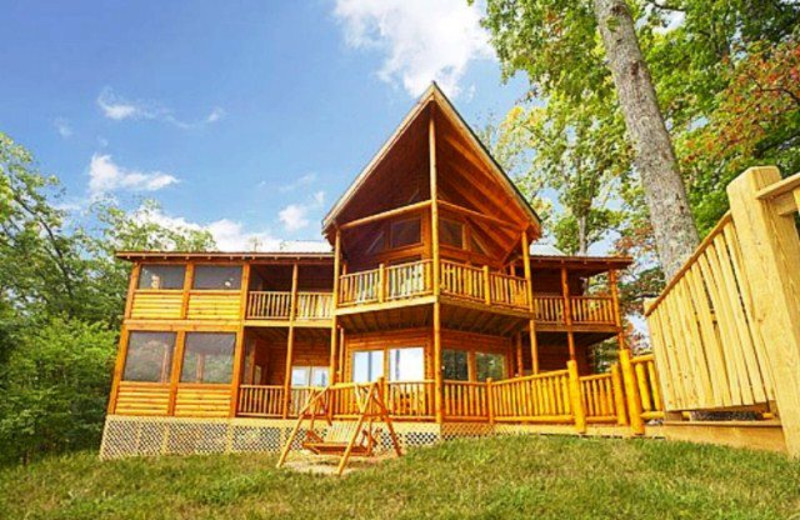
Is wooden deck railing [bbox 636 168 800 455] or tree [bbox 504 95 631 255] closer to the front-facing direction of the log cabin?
the wooden deck railing

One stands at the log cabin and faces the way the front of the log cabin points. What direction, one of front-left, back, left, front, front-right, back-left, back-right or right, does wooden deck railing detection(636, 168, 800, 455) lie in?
front

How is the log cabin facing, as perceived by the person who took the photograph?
facing the viewer

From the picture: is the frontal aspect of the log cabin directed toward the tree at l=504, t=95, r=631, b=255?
no

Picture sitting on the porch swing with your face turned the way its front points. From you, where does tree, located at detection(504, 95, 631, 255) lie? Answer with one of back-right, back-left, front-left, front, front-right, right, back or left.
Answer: back

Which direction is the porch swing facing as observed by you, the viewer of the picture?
facing the viewer and to the left of the viewer

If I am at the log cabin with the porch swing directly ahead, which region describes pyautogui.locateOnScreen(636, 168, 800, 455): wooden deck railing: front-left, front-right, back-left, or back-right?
front-left

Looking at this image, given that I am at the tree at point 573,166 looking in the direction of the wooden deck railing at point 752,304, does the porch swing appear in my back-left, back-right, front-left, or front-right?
front-right

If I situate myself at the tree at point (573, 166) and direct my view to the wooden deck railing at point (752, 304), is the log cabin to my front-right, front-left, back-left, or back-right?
front-right

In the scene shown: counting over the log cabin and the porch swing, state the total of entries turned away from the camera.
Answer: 0

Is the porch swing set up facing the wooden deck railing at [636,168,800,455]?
no

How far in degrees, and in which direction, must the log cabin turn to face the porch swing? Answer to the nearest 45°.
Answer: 0° — it already faces it

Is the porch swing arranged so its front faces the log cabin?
no
